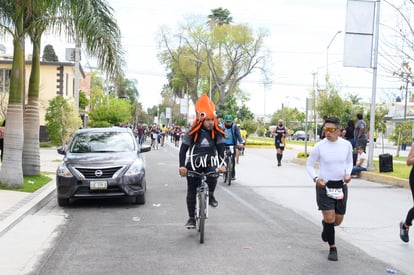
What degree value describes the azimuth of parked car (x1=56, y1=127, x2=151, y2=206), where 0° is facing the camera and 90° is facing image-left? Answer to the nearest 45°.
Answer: approximately 0°

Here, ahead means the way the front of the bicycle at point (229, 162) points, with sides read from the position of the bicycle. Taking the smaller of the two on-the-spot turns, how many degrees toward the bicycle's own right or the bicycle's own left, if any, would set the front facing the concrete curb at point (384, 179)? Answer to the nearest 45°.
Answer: approximately 90° to the bicycle's own left

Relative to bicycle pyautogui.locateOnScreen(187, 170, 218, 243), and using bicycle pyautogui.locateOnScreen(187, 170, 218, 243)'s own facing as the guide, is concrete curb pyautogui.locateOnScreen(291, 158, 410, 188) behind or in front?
behind

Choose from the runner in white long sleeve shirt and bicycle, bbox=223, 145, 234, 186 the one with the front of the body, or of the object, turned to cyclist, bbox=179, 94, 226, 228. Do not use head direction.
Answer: the bicycle

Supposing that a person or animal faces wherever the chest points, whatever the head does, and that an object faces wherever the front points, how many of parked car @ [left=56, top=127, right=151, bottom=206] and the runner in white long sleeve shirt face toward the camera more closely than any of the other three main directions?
2

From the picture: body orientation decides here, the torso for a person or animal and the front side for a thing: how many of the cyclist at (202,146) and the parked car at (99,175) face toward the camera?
2

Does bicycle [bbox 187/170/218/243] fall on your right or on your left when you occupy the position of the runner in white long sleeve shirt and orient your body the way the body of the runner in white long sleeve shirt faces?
on your right

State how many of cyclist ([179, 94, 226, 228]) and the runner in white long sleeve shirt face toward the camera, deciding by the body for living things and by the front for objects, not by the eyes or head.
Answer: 2
